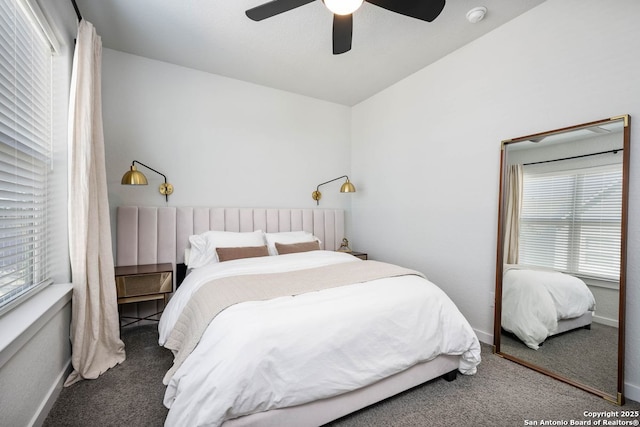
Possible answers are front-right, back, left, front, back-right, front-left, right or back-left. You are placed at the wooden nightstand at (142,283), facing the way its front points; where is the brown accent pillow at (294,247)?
left

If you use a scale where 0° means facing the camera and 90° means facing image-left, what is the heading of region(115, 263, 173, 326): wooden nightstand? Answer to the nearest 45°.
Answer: approximately 0°

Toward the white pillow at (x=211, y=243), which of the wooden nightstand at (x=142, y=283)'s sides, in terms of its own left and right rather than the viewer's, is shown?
left

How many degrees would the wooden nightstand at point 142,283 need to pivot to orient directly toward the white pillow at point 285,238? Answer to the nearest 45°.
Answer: approximately 90° to its left

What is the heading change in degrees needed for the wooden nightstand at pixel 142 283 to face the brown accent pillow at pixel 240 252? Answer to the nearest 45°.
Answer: approximately 90° to its left

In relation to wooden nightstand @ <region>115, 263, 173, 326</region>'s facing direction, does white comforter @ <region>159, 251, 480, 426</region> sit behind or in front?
in front

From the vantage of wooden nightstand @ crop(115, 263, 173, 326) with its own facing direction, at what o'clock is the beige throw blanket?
The beige throw blanket is roughly at 11 o'clock from the wooden nightstand.
